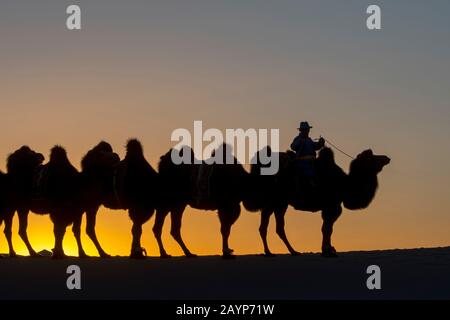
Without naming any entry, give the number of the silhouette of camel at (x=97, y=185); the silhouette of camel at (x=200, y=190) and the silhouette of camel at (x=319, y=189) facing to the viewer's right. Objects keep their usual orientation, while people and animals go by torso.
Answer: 3

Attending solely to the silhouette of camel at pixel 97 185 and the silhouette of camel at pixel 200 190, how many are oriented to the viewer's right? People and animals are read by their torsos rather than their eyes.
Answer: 2

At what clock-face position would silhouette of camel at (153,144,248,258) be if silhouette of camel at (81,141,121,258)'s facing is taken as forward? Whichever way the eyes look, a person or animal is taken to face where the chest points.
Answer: silhouette of camel at (153,144,248,258) is roughly at 1 o'clock from silhouette of camel at (81,141,121,258).

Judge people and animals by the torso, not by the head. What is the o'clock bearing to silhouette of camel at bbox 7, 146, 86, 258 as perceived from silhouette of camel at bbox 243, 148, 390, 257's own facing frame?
silhouette of camel at bbox 7, 146, 86, 258 is roughly at 6 o'clock from silhouette of camel at bbox 243, 148, 390, 257.

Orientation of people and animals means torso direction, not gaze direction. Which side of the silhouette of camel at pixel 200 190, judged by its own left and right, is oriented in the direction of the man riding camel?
front

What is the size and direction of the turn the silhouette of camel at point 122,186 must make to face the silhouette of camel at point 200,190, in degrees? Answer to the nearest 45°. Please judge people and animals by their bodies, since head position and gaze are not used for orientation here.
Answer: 0° — it already faces it

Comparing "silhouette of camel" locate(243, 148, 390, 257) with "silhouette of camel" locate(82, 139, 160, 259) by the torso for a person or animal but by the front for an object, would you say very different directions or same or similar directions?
same or similar directions

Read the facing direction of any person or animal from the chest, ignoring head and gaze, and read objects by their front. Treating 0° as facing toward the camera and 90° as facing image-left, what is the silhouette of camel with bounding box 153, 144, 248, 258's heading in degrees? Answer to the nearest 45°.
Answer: approximately 270°

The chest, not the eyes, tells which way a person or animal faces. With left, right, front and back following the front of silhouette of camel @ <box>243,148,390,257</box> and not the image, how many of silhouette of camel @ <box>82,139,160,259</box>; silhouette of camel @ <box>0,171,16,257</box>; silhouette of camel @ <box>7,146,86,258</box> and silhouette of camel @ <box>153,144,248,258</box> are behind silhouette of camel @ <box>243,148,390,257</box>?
4

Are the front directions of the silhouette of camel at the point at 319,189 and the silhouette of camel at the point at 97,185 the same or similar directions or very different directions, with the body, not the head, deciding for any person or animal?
same or similar directions

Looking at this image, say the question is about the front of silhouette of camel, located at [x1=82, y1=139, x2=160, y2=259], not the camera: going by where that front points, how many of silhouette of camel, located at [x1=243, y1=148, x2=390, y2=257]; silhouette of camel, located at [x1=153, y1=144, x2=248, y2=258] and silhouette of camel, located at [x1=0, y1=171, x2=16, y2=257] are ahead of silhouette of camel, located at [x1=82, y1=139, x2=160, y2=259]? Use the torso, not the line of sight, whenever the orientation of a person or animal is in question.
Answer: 2

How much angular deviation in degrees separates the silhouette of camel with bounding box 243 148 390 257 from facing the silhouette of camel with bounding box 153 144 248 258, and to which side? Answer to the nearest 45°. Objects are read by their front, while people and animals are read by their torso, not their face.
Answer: approximately 180°

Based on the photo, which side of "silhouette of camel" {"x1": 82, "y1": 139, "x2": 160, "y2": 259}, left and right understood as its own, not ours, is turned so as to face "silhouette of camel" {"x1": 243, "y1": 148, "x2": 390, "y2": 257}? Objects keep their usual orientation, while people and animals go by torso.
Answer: front

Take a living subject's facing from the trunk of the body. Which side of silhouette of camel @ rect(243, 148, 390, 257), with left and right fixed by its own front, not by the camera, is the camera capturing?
right

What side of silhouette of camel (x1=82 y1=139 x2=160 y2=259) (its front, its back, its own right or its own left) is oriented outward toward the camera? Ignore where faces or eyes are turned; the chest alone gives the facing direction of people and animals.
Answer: right

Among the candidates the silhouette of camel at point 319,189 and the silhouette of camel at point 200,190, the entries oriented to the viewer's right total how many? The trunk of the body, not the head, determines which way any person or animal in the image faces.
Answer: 2

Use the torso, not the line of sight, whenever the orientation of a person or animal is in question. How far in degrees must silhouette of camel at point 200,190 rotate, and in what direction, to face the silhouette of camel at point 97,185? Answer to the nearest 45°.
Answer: approximately 180°

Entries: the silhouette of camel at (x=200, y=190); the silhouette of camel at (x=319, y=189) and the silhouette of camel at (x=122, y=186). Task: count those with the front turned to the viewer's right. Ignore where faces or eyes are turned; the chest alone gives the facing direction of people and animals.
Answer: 3

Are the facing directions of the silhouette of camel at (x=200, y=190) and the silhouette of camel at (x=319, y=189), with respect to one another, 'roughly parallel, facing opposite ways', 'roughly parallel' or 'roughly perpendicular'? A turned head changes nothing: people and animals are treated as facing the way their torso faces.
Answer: roughly parallel
